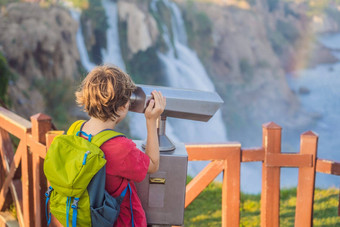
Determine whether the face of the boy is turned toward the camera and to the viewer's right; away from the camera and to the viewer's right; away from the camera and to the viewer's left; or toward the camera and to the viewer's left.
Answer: away from the camera and to the viewer's right

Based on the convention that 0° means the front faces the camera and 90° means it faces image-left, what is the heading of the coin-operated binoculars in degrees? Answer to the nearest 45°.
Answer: approximately 270°

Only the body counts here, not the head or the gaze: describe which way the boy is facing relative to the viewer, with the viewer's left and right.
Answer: facing away from the viewer and to the right of the viewer
